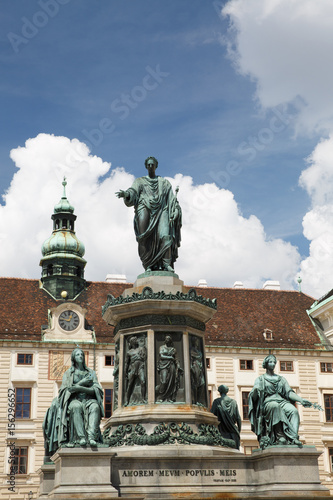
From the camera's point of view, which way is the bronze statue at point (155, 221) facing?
toward the camera

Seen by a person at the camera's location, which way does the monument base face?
facing the viewer

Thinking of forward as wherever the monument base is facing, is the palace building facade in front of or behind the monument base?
behind

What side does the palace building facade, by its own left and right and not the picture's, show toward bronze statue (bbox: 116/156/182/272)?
front

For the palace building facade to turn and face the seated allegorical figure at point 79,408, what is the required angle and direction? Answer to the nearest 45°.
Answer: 0° — it already faces it

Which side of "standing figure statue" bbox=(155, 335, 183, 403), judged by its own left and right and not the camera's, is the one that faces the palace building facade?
back

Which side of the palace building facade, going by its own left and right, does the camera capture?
front

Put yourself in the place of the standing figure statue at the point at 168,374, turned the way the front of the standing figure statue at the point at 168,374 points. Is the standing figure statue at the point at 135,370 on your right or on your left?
on your right

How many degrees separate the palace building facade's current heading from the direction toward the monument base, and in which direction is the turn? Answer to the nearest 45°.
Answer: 0° — it already faces it
